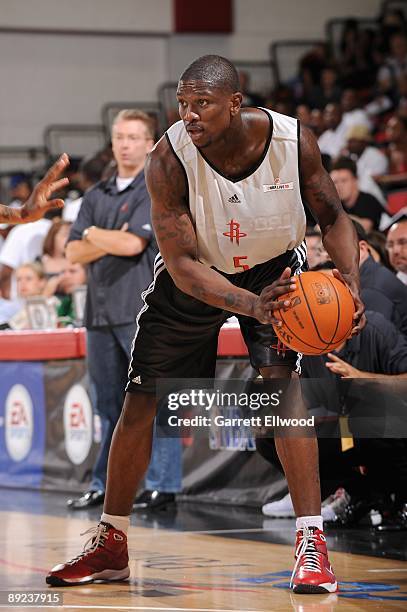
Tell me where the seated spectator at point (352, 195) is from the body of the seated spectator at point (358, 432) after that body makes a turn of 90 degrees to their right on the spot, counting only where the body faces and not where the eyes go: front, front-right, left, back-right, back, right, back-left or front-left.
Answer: front

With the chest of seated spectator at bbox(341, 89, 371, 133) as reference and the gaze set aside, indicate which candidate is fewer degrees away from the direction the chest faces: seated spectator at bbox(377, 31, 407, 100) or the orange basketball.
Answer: the orange basketball

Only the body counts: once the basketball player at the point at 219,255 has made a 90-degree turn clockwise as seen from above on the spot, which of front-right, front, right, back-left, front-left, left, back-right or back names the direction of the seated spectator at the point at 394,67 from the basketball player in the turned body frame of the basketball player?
right

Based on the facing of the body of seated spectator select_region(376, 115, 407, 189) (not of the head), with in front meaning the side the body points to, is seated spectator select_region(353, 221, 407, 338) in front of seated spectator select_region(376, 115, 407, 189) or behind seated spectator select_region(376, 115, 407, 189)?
in front

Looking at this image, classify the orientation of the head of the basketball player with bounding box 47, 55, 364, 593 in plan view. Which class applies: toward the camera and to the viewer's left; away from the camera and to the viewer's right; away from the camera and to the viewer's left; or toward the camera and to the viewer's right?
toward the camera and to the viewer's left

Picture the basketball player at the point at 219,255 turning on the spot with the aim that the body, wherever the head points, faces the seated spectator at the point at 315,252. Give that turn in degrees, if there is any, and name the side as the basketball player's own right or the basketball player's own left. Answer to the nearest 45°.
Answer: approximately 180°

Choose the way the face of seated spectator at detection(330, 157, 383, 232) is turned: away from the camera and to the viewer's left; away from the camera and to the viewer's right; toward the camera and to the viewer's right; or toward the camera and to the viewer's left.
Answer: toward the camera and to the viewer's left

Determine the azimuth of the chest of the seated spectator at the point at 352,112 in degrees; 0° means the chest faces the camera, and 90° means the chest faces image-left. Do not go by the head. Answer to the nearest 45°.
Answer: approximately 45°

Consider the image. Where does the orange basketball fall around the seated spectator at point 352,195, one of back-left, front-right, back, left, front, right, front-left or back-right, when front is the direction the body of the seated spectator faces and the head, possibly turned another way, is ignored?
front-left

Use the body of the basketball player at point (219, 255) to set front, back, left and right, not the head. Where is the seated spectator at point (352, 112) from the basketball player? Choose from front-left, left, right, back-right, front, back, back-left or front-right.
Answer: back

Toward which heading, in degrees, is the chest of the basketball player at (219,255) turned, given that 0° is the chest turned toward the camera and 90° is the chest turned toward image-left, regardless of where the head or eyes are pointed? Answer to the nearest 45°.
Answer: approximately 0°

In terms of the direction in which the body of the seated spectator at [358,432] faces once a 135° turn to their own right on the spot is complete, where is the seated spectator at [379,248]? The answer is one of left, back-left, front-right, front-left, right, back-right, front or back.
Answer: front-left
